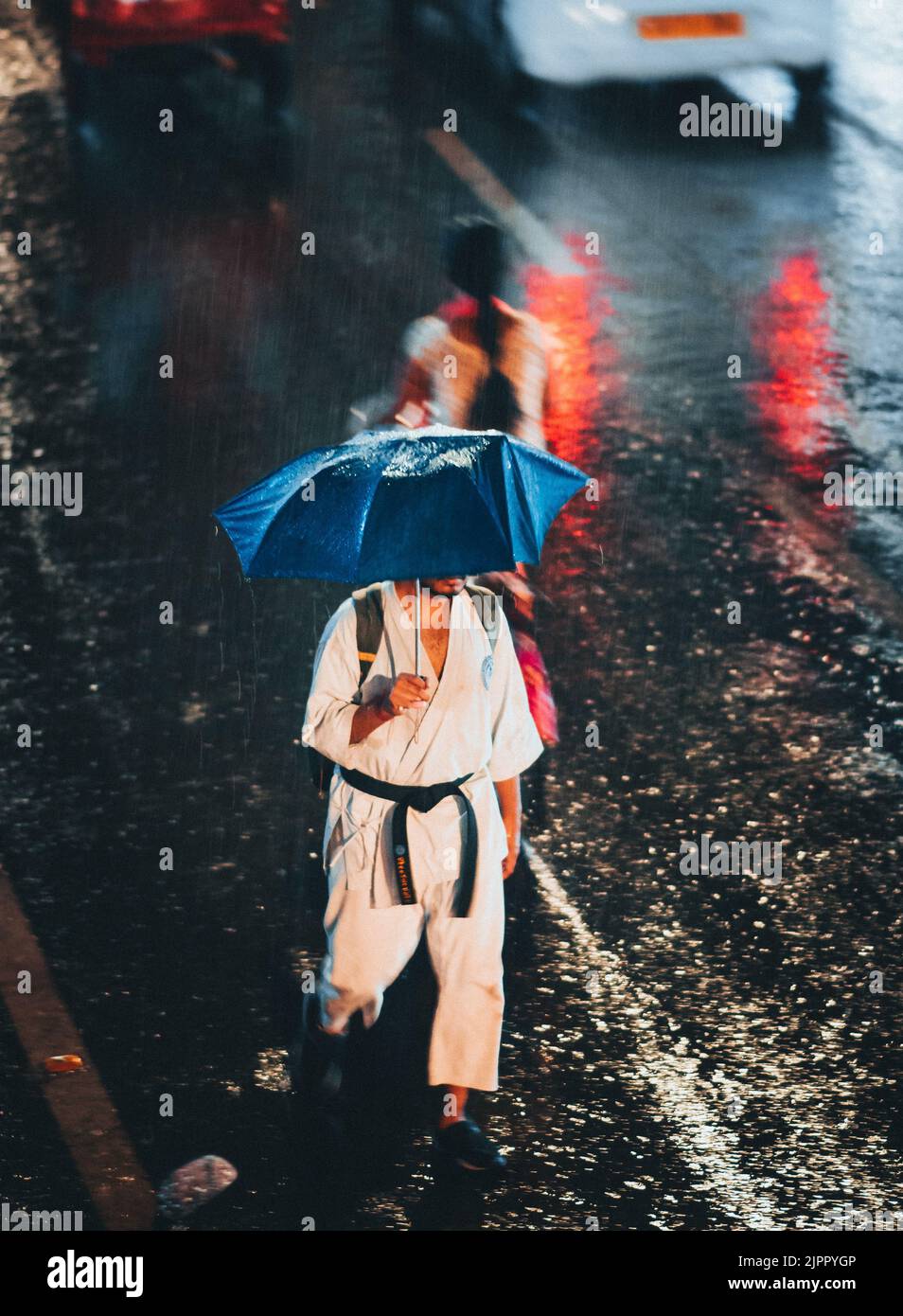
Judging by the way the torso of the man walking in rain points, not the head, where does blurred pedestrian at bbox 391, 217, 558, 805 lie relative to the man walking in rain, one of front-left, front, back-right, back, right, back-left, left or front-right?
back

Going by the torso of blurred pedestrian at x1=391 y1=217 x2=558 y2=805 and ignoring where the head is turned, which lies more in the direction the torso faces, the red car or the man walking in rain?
the red car

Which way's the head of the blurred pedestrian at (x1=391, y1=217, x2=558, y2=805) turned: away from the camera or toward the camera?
away from the camera

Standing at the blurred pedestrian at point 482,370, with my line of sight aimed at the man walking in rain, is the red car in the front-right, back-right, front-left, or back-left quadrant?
back-right

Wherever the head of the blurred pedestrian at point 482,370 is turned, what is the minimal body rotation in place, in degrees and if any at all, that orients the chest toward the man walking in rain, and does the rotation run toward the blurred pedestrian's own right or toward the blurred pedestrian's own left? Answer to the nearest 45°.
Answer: approximately 180°

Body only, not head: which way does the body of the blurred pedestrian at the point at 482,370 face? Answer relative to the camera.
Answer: away from the camera

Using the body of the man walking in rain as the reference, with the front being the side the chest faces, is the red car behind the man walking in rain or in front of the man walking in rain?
behind

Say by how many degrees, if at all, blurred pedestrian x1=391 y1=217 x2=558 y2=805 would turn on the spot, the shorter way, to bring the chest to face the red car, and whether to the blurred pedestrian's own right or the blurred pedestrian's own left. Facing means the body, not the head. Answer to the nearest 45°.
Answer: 0° — they already face it

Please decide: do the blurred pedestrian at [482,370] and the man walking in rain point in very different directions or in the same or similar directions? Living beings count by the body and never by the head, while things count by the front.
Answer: very different directions
